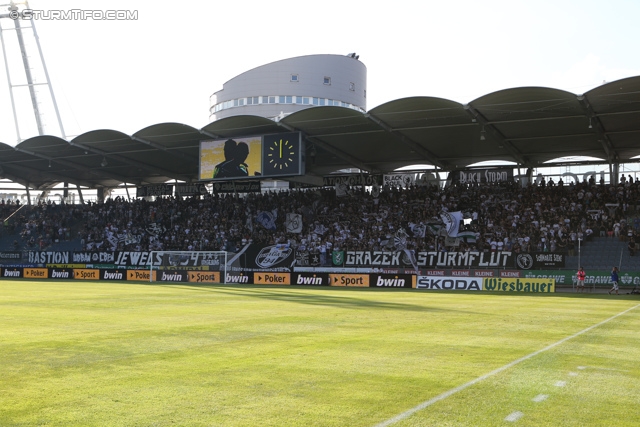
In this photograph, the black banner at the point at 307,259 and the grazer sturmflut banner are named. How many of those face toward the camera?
2

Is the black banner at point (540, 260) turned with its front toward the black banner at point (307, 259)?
no

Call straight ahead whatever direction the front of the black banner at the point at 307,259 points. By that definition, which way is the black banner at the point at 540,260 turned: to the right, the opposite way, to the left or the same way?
the same way

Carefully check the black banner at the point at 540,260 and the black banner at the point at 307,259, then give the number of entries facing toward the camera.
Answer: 2

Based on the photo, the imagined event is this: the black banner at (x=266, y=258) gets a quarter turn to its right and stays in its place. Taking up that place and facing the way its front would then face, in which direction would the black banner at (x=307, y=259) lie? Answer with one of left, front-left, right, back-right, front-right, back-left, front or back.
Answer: back-left

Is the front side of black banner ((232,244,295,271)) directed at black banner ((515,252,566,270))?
no

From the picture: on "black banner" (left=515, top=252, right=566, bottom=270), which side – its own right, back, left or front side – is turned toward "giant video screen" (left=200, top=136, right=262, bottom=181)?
right

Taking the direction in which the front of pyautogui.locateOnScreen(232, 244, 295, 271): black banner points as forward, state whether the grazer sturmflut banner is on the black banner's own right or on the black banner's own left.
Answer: on the black banner's own left

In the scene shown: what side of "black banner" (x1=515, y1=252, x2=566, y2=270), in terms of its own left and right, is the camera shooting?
front

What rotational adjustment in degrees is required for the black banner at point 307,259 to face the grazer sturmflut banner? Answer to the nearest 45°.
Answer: approximately 45° to its left

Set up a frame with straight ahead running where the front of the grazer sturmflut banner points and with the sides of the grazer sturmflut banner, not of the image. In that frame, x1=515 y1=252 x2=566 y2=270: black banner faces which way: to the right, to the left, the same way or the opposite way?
the same way

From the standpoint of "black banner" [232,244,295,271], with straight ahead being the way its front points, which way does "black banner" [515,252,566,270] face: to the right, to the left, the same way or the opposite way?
the same way

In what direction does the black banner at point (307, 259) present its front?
toward the camera

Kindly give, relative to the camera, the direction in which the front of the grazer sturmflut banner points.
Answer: facing the viewer
